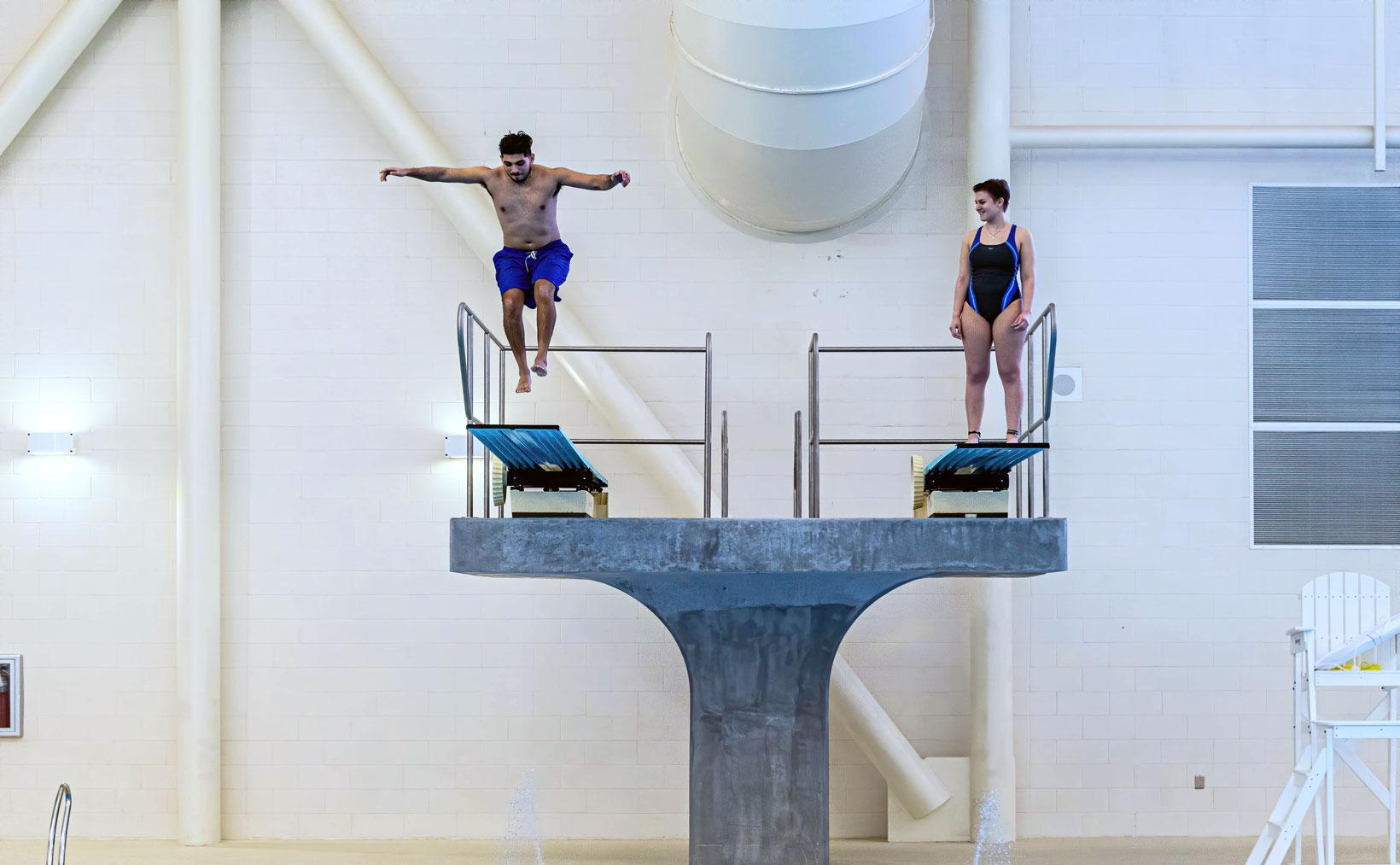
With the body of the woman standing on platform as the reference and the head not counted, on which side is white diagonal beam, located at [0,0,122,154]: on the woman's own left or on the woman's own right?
on the woman's own right

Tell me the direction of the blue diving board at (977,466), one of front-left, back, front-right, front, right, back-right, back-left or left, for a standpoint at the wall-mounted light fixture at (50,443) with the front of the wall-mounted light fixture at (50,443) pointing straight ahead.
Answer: front-left

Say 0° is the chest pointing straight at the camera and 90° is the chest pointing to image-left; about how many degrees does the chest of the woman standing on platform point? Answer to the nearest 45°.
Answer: approximately 0°

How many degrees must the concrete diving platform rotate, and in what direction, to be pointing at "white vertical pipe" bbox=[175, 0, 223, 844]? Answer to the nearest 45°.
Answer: approximately 135° to its right

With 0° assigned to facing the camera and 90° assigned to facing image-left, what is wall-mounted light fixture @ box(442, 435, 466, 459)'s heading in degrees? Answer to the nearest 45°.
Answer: approximately 0°
